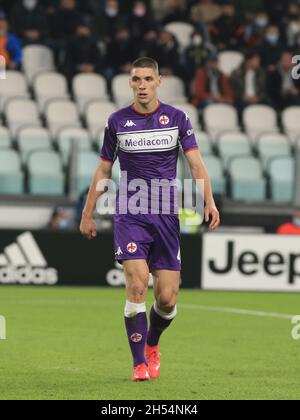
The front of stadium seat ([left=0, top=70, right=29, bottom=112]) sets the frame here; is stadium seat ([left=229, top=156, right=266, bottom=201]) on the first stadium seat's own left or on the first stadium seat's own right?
on the first stadium seat's own left

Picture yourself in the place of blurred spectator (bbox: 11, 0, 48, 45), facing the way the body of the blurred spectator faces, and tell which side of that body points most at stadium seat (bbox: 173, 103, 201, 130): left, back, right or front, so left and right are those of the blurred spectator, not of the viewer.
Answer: left

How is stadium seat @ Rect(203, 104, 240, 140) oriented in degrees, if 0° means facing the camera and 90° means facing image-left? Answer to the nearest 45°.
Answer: approximately 0°
